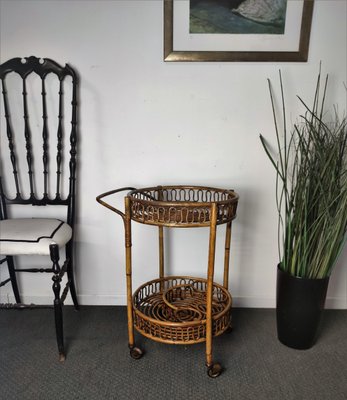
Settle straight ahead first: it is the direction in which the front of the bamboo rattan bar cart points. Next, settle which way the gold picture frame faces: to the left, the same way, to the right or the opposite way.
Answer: to the right

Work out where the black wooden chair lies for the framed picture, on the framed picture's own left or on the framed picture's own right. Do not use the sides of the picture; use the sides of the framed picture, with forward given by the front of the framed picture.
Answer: on the framed picture's own right

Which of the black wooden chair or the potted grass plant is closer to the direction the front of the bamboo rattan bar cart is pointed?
the potted grass plant

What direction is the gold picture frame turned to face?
toward the camera

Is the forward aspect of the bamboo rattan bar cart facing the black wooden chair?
no

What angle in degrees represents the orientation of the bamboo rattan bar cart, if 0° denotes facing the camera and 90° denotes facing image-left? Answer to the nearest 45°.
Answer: approximately 270°

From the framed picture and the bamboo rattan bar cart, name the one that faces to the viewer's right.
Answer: the bamboo rattan bar cart

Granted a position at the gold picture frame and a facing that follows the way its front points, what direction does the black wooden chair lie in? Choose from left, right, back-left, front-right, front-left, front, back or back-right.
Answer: right
